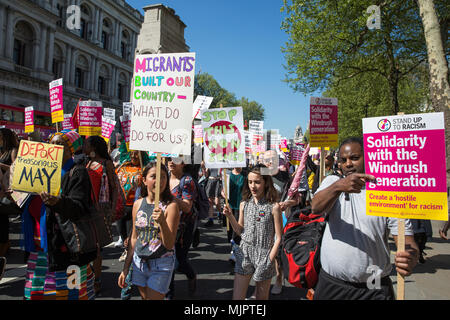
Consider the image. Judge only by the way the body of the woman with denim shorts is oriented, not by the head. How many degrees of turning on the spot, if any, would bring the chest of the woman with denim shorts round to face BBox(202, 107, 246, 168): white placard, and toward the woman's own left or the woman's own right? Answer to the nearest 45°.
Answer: approximately 180°

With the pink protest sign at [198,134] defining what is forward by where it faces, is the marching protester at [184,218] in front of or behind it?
in front

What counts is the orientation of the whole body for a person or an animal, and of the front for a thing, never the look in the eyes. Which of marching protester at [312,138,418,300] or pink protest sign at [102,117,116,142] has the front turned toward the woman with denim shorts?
the pink protest sign

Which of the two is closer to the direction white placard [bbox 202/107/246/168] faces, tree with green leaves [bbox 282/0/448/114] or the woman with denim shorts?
the woman with denim shorts

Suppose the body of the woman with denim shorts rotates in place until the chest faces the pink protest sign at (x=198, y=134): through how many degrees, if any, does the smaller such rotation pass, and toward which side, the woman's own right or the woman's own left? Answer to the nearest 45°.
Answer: approximately 135° to the woman's own right

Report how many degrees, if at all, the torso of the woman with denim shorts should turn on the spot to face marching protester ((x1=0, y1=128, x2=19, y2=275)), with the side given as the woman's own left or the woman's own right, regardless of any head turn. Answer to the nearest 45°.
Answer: approximately 90° to the woman's own right

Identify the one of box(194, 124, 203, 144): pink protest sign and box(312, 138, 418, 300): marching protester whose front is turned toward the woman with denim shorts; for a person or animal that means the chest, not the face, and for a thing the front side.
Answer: the pink protest sign
